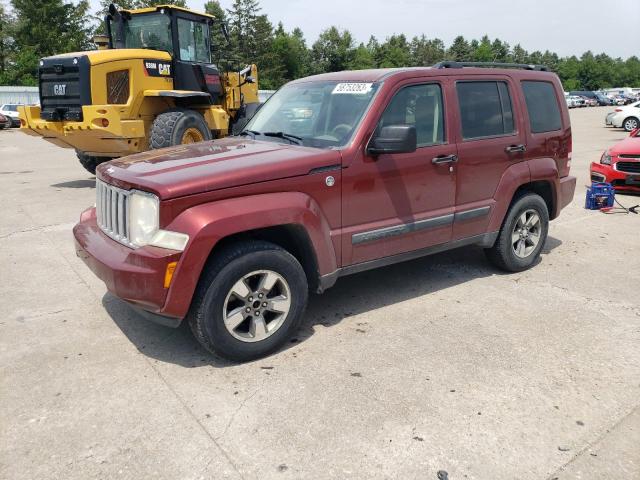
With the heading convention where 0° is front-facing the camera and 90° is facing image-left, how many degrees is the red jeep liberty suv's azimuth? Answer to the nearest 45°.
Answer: approximately 45°

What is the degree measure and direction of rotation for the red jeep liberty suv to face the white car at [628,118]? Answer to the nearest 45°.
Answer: approximately 180°

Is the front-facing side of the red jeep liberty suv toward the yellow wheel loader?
no

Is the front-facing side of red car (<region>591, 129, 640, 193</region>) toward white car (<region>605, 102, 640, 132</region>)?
no

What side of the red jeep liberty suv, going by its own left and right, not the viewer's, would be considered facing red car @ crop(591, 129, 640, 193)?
back

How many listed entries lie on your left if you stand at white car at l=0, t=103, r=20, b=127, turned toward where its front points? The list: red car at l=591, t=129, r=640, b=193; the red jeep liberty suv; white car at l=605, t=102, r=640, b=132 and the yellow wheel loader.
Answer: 0

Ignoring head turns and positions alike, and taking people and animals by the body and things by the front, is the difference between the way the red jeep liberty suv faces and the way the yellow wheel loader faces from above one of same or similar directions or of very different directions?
very different directions

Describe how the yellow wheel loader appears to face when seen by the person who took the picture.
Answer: facing away from the viewer and to the right of the viewer
